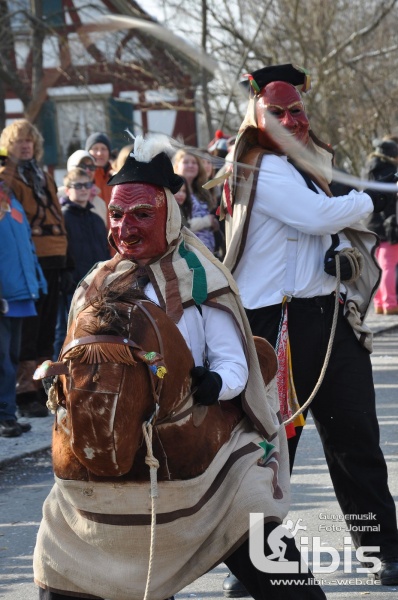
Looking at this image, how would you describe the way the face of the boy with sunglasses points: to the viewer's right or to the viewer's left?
to the viewer's right

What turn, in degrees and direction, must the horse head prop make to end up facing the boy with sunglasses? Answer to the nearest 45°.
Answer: approximately 135° to its right

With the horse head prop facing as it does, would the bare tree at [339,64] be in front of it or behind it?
behind

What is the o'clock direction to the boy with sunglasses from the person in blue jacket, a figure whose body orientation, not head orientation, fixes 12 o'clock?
The boy with sunglasses is roughly at 10 o'clock from the person in blue jacket.
